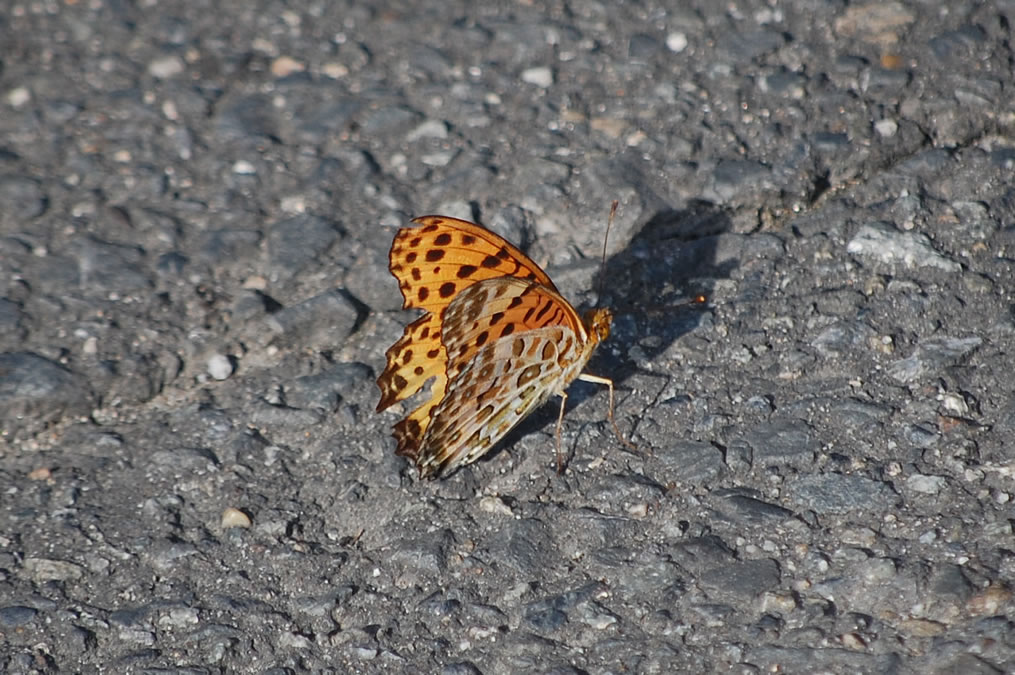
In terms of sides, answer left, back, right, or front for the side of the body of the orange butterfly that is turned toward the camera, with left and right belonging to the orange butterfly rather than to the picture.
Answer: right
